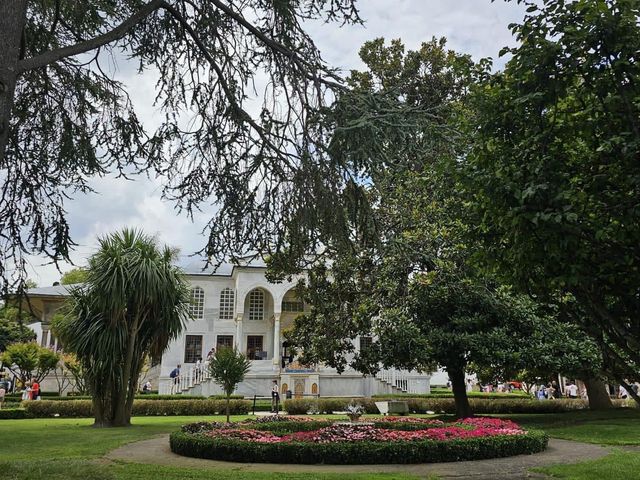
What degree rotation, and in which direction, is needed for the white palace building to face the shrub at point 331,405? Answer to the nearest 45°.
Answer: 0° — it already faces it

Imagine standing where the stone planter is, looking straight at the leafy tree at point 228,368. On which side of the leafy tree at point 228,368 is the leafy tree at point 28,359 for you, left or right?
right

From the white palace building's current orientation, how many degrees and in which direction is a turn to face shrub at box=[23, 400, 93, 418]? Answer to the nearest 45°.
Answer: approximately 45° to its right

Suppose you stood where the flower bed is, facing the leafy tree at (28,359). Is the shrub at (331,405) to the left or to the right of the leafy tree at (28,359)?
right

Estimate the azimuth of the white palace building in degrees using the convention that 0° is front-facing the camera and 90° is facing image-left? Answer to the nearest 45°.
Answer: approximately 0°

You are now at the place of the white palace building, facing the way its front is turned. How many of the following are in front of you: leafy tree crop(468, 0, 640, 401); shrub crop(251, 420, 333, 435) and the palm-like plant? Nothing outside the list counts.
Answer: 3

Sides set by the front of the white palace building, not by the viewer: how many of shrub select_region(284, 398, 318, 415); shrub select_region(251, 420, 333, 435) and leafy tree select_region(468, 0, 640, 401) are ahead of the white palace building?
3

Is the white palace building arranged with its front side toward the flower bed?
yes

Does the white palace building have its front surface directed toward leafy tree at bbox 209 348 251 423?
yes

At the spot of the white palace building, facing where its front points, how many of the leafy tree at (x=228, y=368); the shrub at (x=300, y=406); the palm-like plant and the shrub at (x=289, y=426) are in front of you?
4

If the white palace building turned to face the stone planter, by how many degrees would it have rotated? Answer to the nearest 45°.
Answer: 0° — it already faces it
